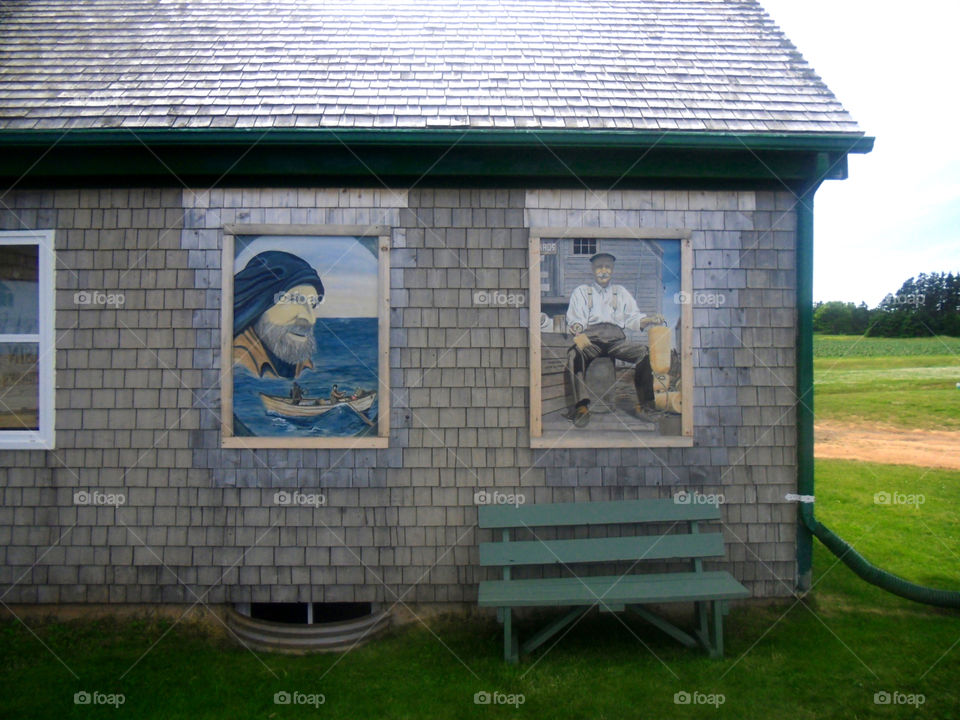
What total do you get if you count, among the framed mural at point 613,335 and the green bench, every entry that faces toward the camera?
2

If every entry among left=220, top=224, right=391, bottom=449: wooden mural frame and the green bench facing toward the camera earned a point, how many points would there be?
2

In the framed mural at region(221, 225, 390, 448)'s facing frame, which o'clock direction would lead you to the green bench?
The green bench is roughly at 10 o'clock from the framed mural.

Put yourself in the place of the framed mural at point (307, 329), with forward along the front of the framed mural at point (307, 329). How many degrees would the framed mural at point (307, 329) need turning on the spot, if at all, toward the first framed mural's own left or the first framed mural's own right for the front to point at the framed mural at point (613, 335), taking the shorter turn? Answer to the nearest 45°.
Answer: approximately 90° to the first framed mural's own left

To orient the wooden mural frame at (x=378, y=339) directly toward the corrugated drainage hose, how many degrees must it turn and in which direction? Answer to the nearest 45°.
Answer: approximately 90° to its left

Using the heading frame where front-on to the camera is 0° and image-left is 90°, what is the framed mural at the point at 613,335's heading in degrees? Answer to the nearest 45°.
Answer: approximately 0°
